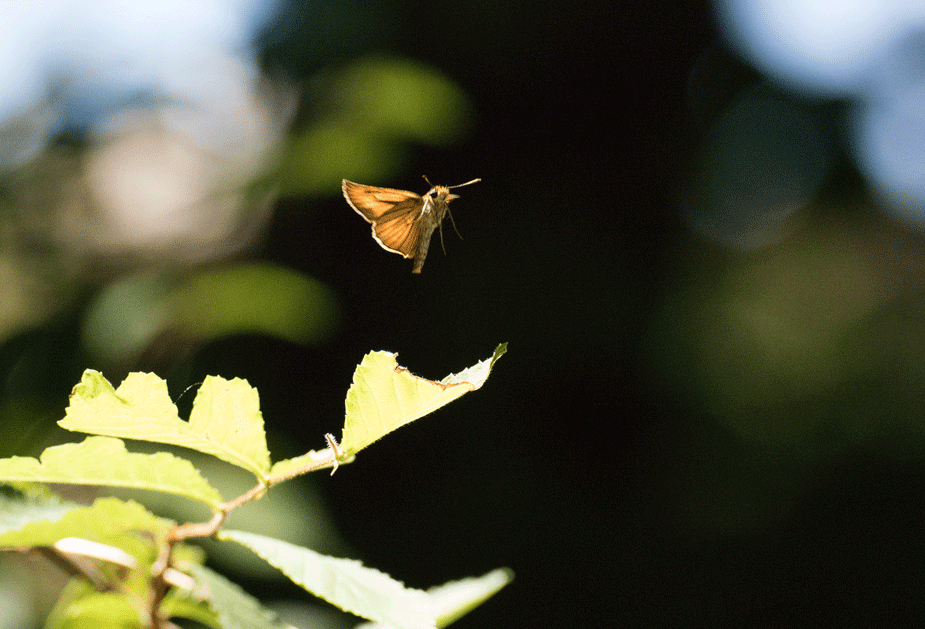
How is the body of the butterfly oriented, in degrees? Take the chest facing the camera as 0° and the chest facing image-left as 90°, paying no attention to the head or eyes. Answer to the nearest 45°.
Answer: approximately 270°
